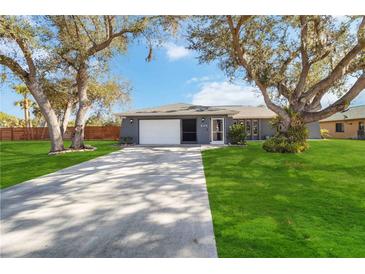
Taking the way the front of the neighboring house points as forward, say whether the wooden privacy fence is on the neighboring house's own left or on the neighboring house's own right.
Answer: on the neighboring house's own right

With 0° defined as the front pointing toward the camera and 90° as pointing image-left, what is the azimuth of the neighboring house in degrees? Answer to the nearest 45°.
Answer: approximately 0°

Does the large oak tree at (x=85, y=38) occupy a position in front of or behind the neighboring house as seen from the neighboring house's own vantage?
in front

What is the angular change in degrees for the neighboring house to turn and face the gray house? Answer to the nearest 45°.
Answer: approximately 45° to its right

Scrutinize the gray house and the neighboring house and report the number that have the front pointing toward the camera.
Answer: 2

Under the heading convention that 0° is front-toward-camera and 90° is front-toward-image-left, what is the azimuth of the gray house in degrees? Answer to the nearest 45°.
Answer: approximately 0°

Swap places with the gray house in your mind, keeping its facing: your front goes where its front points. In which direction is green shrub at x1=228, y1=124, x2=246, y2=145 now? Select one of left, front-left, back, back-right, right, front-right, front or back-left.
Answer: front

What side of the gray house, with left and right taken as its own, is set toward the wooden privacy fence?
right
